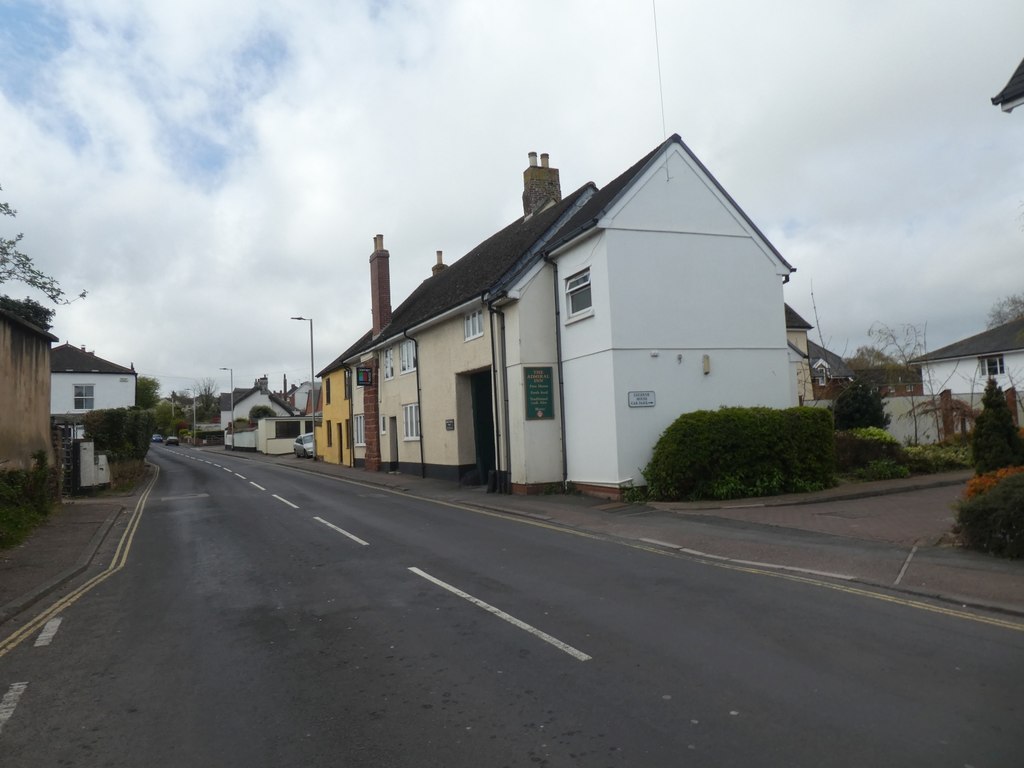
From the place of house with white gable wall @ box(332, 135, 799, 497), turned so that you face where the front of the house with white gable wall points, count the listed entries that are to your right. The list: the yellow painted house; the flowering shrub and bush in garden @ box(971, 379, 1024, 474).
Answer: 1

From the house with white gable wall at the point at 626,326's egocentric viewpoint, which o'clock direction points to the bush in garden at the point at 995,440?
The bush in garden is roughly at 9 o'clock from the house with white gable wall.

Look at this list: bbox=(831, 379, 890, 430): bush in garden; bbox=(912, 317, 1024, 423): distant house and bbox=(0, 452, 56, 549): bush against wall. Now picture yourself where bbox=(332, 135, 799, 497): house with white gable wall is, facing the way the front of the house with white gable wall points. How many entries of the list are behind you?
2

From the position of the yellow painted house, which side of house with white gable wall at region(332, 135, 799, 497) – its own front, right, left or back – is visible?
right

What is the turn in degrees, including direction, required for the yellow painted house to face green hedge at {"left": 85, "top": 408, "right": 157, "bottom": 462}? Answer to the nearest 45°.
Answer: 0° — it already faces it

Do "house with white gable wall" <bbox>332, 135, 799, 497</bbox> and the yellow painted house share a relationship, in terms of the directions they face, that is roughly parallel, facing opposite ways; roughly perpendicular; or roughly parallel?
roughly parallel

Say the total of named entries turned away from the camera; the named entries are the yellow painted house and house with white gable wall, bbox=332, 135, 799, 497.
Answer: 0

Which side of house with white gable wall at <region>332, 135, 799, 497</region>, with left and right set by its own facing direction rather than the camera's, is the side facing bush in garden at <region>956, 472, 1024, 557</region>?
left

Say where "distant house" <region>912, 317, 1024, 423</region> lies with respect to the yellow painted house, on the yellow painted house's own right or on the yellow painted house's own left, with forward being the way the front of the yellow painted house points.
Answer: on the yellow painted house's own left

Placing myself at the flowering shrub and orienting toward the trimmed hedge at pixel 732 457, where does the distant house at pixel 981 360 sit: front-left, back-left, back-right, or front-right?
front-right

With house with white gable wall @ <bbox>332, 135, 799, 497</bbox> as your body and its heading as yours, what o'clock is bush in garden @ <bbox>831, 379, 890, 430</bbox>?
The bush in garden is roughly at 6 o'clock from the house with white gable wall.

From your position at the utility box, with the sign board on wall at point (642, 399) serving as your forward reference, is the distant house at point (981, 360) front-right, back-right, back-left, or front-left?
front-left

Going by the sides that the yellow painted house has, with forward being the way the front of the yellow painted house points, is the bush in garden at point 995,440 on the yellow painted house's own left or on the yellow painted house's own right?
on the yellow painted house's own left

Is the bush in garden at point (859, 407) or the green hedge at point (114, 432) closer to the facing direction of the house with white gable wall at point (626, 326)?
the green hedge

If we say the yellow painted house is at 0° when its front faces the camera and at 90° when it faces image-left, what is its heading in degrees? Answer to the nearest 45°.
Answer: approximately 45°
